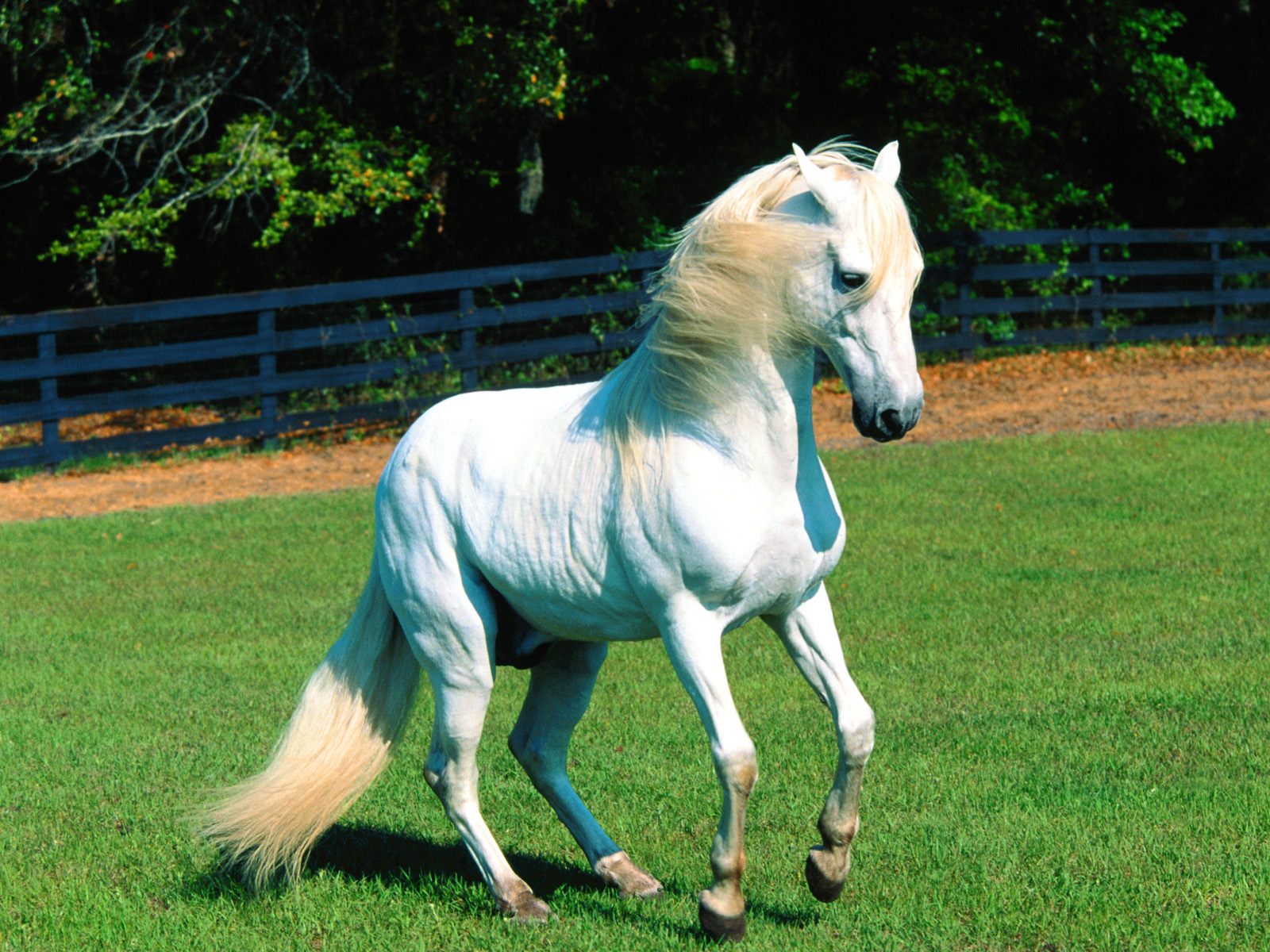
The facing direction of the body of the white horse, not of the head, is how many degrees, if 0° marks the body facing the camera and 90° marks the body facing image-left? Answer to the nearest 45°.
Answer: approximately 315°
